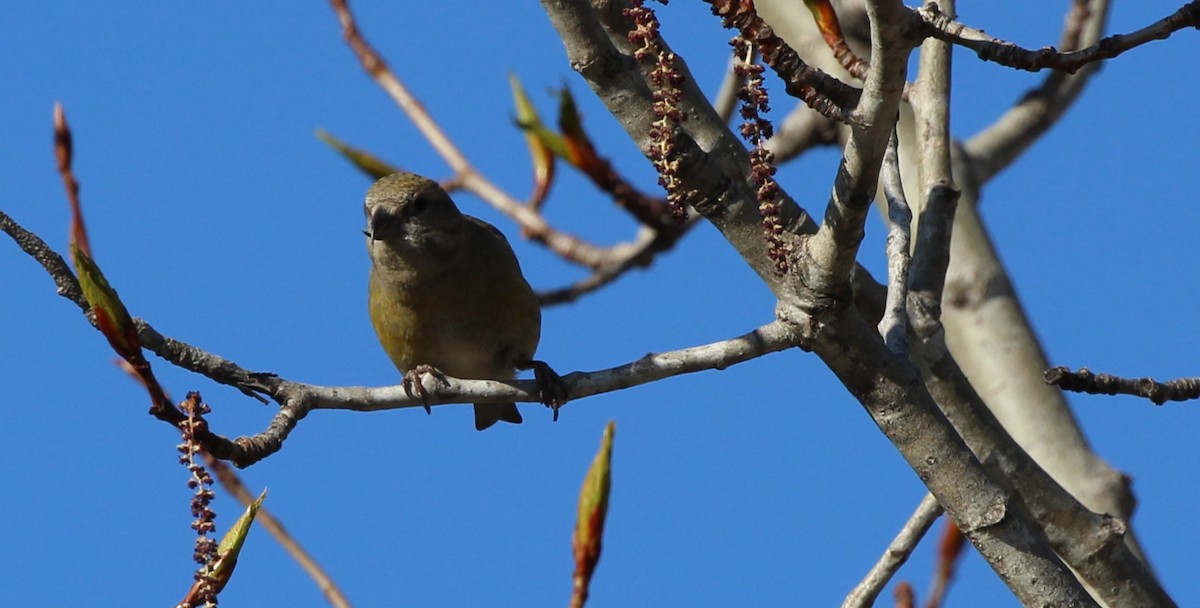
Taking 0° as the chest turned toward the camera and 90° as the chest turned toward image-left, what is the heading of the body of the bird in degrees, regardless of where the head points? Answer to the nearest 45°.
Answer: approximately 45°
